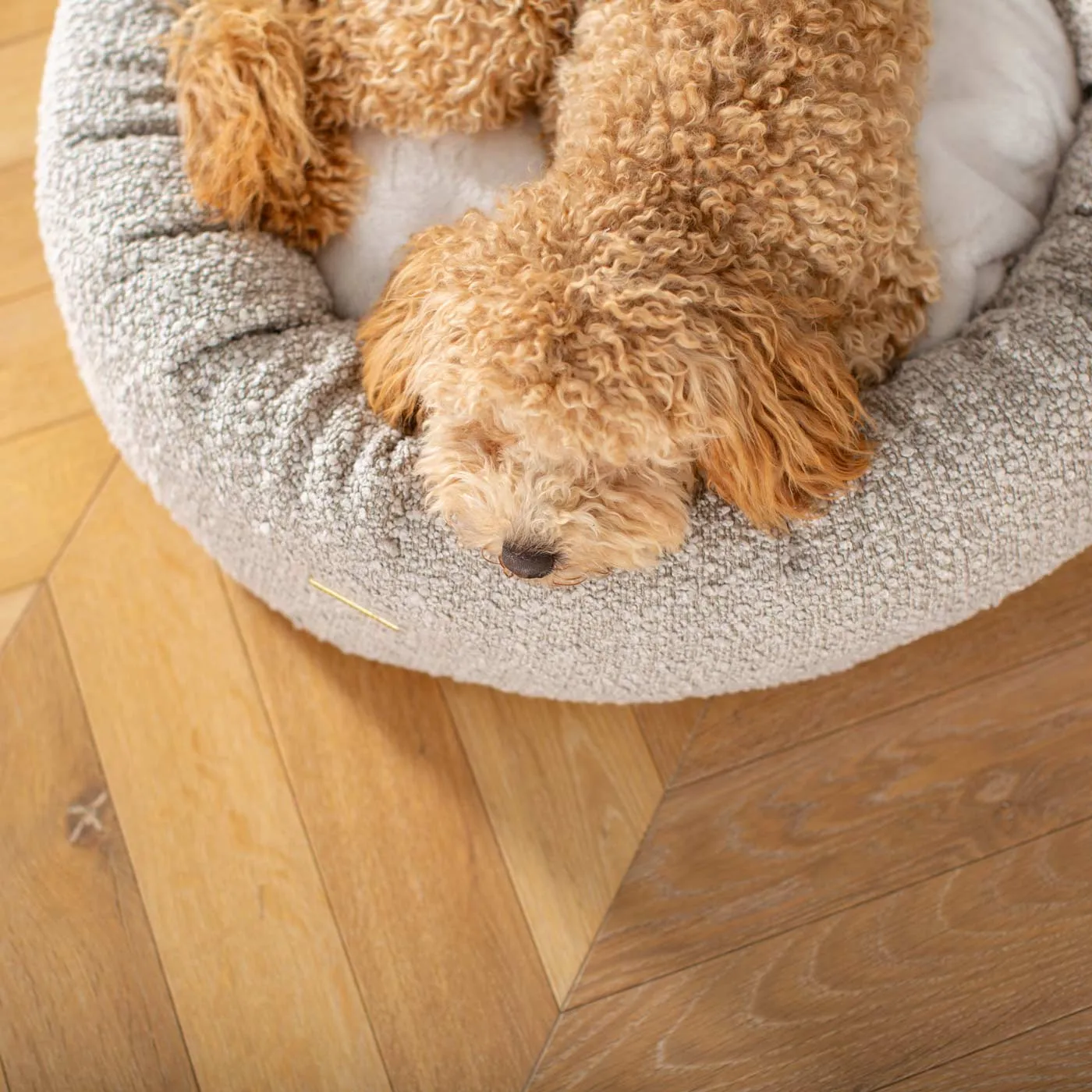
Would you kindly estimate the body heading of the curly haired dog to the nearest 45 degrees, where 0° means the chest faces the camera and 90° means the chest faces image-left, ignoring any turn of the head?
approximately 0°
